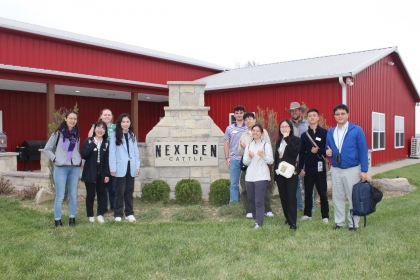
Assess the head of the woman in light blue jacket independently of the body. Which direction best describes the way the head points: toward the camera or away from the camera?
toward the camera

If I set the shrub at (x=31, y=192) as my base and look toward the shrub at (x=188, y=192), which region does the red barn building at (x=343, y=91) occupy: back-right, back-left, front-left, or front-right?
front-left

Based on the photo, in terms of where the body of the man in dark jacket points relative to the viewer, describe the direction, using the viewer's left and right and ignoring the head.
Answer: facing the viewer

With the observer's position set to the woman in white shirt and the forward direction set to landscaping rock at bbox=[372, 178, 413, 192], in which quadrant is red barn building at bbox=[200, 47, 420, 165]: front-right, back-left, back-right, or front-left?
front-left

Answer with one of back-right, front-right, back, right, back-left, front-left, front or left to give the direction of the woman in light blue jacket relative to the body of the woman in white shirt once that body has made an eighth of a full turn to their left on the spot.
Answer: back-right

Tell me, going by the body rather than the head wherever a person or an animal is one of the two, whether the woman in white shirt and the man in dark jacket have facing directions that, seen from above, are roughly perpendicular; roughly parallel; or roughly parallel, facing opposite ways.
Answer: roughly parallel

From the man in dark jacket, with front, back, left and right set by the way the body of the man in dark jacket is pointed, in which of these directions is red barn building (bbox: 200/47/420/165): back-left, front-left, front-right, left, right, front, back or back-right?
back

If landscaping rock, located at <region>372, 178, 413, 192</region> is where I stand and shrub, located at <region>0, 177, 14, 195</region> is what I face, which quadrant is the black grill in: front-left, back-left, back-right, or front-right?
front-right

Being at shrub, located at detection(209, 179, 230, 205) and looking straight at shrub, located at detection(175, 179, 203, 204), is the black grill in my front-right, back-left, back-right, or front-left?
front-right

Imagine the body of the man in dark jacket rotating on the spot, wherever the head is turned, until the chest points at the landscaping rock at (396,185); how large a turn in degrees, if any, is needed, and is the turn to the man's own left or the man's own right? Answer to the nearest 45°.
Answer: approximately 135° to the man's own left

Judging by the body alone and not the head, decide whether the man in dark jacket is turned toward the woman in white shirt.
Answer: no

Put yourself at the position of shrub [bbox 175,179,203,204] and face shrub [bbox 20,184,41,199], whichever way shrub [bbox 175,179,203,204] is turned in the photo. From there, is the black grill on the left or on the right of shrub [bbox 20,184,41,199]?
right

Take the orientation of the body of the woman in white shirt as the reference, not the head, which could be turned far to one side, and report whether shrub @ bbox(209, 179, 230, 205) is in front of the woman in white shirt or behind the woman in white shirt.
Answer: behind

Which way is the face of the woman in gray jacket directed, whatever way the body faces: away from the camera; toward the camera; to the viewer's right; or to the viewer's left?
toward the camera

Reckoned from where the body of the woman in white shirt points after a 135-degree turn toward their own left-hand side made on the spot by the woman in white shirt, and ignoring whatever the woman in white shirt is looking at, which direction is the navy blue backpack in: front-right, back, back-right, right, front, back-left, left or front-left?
front-right

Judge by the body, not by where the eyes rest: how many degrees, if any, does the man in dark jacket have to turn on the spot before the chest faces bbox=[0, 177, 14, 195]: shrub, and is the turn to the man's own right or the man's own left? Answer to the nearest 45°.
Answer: approximately 90° to the man's own right

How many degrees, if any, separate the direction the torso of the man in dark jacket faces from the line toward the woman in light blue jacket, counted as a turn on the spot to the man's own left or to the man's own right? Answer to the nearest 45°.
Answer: approximately 90° to the man's own right

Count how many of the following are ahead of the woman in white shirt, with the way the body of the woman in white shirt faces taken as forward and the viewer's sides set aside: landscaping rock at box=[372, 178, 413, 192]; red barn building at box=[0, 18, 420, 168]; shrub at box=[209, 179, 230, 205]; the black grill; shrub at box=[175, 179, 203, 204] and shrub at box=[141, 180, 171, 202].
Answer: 0
